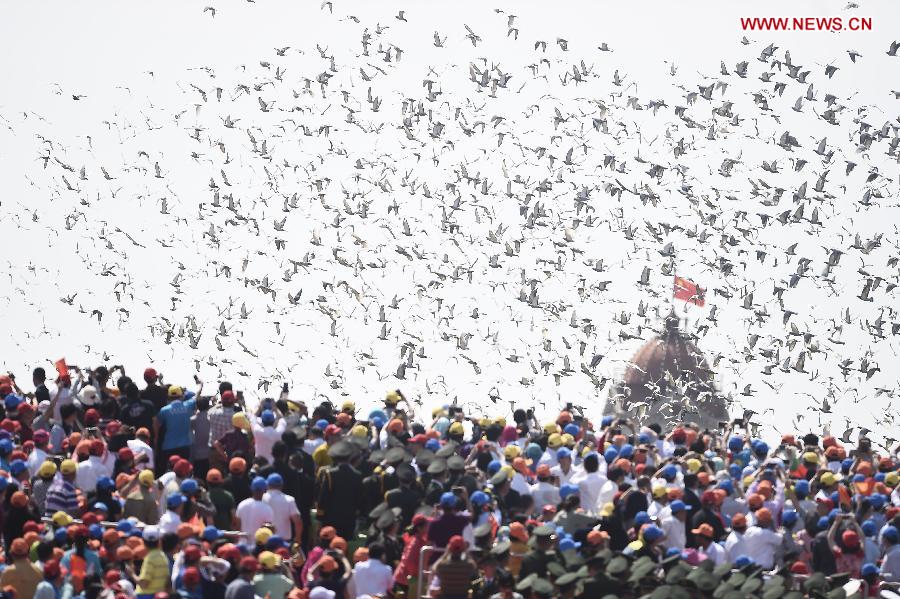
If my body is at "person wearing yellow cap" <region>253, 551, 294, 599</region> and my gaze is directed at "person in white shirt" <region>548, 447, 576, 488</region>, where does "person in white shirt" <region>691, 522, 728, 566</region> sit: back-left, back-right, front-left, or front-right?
front-right

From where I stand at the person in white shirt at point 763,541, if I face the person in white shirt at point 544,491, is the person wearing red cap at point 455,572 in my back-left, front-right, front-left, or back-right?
front-left

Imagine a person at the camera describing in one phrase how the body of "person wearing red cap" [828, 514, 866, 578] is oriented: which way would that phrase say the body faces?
away from the camera

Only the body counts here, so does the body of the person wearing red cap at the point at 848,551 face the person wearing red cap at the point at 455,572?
no

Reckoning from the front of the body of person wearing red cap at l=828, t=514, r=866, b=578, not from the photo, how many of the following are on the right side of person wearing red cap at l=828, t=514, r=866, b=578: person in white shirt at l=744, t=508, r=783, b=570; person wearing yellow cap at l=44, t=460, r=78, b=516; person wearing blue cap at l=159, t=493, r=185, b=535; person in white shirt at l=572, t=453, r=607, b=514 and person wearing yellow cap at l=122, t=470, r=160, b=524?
0

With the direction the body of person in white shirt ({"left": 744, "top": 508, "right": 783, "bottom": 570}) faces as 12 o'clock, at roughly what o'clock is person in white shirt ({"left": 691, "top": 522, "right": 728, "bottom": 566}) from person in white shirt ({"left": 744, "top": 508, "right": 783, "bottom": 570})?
person in white shirt ({"left": 691, "top": 522, "right": 728, "bottom": 566}) is roughly at 8 o'clock from person in white shirt ({"left": 744, "top": 508, "right": 783, "bottom": 570}).

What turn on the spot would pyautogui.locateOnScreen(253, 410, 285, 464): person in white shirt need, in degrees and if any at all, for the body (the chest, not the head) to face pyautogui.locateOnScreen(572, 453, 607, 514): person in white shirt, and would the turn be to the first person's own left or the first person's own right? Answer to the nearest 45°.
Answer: approximately 90° to the first person's own right

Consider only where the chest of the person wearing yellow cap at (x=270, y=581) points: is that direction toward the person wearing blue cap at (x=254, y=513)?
yes

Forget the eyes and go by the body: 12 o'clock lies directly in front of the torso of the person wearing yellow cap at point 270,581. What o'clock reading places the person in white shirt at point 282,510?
The person in white shirt is roughly at 12 o'clock from the person wearing yellow cap.

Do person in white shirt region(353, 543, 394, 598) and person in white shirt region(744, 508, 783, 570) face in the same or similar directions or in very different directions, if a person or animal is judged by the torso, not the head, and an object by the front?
same or similar directions

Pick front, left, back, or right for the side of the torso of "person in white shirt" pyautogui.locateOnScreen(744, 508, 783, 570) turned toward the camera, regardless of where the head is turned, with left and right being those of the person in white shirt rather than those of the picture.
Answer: back

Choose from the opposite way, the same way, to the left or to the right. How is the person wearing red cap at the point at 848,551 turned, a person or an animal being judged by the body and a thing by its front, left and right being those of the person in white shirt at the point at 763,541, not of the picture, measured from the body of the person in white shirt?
the same way

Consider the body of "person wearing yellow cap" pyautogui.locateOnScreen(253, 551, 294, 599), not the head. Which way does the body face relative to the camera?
away from the camera

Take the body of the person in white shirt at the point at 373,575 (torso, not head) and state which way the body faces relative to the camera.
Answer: away from the camera

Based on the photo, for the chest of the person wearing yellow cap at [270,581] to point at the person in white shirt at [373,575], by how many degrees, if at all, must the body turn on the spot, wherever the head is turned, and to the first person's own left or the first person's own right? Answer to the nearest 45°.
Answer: approximately 45° to the first person's own right

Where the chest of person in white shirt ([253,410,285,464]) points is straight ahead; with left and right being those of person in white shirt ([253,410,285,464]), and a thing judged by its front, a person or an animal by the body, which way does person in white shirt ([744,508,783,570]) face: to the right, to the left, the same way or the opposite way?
the same way

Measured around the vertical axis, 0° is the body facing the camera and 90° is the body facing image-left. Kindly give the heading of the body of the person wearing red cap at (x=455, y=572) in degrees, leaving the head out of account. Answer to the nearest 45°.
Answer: approximately 180°

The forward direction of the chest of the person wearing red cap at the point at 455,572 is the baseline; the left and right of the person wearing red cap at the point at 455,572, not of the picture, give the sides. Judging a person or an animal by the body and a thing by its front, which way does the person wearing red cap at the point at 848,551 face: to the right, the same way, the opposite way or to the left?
the same way

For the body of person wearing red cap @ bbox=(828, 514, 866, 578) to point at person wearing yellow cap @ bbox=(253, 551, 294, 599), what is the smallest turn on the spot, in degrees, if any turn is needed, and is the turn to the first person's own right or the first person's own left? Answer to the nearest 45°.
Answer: approximately 135° to the first person's own left
